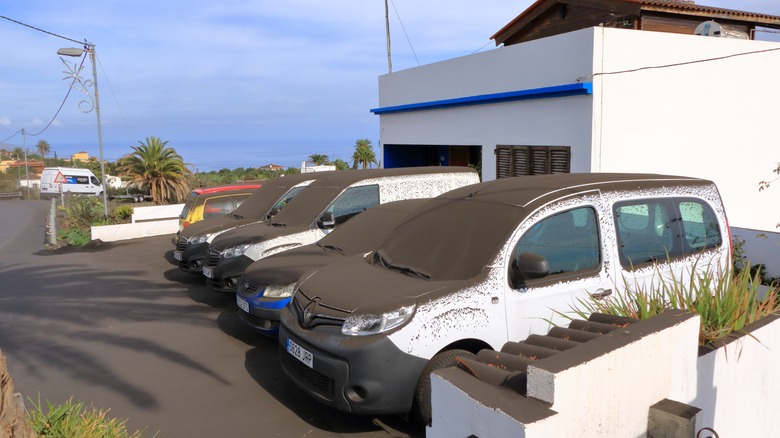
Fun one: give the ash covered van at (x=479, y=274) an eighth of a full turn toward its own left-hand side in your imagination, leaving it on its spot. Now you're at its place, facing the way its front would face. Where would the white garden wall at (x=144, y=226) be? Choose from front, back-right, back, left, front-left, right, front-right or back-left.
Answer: back-right

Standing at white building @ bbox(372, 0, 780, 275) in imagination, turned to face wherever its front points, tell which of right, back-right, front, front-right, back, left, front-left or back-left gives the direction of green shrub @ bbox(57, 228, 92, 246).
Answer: front-right

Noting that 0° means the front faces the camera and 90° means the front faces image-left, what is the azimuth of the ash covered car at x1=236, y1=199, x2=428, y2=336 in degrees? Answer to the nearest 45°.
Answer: approximately 45°

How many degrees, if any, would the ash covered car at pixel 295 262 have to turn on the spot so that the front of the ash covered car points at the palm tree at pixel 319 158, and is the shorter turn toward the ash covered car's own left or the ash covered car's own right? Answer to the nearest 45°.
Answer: approximately 135° to the ash covered car's own right

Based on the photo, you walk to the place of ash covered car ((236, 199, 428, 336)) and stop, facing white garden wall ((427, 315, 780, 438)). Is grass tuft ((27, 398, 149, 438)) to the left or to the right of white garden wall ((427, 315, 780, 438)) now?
right

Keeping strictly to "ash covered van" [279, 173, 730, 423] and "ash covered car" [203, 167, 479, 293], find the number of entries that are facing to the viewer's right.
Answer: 0

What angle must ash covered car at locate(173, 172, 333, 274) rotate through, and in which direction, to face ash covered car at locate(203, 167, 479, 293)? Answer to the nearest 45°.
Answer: approximately 90° to its left

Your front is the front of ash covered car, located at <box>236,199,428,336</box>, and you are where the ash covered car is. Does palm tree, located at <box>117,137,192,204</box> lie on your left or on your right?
on your right

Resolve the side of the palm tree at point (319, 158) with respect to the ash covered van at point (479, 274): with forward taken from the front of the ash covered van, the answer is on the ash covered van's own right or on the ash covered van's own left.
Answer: on the ash covered van's own right

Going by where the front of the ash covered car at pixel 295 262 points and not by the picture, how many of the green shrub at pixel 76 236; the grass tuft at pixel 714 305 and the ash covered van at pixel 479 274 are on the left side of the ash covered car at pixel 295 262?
2

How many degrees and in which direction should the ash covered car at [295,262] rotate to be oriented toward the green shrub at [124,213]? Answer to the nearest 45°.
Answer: approximately 90° to its right

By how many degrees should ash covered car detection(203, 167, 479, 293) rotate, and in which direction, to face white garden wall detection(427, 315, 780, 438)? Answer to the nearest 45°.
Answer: approximately 45° to its left

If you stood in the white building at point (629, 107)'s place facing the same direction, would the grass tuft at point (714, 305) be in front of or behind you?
in front
